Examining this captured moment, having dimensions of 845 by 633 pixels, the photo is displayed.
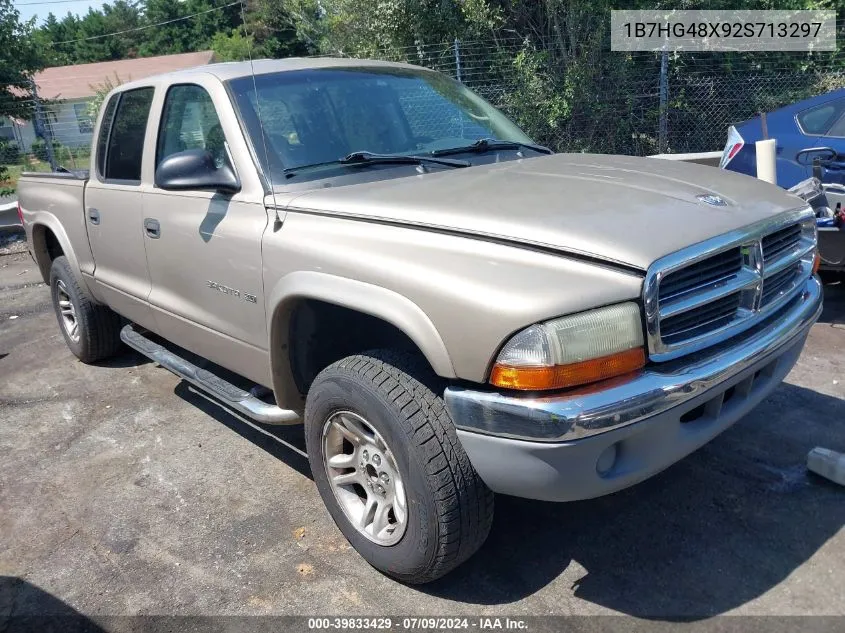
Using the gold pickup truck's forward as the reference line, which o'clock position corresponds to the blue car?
The blue car is roughly at 9 o'clock from the gold pickup truck.

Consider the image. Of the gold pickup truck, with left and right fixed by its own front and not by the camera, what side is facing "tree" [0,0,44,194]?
back

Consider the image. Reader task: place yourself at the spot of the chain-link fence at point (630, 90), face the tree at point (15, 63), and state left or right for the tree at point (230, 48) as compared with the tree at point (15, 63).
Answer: right

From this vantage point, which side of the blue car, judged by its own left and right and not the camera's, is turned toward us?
right

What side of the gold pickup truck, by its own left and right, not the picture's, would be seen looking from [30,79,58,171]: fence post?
back

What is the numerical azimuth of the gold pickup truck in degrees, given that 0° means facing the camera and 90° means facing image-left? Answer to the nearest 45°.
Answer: approximately 315°

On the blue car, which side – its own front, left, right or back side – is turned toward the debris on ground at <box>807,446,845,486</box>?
right

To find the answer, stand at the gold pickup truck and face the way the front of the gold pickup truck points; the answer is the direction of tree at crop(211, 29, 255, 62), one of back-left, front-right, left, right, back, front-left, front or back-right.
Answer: back-left

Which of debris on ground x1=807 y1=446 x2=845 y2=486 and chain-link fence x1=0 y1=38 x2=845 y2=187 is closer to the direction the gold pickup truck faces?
the debris on ground
